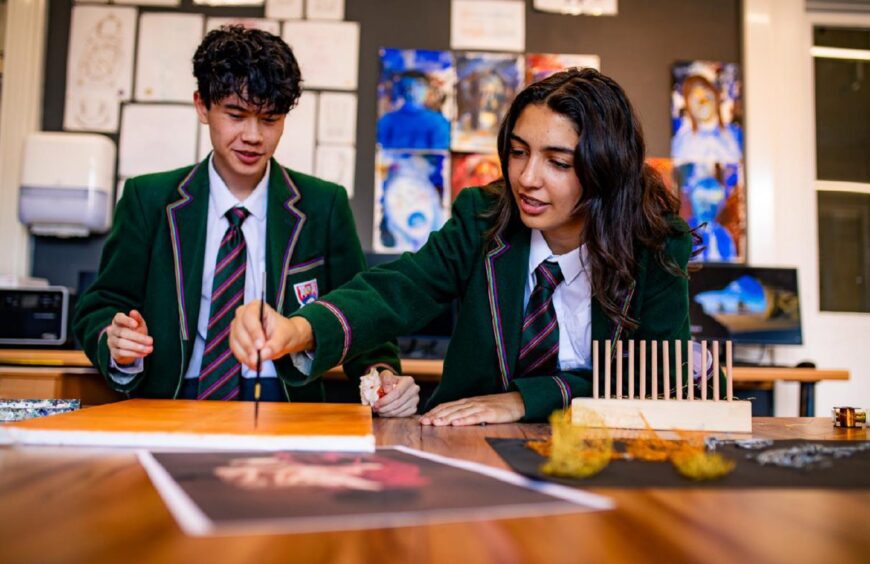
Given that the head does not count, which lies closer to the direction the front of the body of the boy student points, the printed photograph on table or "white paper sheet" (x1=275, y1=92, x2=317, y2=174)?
the printed photograph on table

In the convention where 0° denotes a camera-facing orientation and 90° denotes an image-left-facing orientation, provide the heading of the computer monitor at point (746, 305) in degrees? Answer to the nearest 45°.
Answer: approximately 0°

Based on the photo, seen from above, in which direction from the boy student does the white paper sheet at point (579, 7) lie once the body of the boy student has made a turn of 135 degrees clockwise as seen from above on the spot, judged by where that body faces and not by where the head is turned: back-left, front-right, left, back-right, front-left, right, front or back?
right

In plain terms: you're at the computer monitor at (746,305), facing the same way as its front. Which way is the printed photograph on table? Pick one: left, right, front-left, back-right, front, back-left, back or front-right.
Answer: front

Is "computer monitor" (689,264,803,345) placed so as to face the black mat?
yes

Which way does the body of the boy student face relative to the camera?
toward the camera

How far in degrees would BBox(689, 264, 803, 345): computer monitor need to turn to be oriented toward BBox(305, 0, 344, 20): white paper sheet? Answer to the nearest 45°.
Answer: approximately 90° to its right

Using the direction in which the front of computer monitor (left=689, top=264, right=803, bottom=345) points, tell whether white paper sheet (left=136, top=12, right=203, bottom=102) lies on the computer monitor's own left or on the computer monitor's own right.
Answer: on the computer monitor's own right

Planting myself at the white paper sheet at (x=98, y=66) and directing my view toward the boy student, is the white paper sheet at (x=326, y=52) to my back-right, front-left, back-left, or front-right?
front-left

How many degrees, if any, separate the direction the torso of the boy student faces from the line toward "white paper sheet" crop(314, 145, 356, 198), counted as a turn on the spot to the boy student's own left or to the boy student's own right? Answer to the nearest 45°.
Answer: approximately 180°

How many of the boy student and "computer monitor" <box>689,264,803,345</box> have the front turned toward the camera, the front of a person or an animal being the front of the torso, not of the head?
2

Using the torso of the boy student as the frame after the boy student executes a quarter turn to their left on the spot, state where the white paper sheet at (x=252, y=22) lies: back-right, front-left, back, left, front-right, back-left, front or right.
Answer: left

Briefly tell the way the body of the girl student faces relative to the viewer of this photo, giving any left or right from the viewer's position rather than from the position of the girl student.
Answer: facing the viewer and to the left of the viewer

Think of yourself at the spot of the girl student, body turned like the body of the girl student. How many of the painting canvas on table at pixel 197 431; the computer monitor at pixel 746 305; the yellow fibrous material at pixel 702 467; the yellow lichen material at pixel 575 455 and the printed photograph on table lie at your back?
1

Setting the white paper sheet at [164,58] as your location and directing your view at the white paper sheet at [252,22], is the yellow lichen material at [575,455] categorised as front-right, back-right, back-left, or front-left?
front-right

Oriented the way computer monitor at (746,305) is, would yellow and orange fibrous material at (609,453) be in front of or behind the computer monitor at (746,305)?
in front

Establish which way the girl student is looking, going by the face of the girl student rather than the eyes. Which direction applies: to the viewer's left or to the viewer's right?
to the viewer's left

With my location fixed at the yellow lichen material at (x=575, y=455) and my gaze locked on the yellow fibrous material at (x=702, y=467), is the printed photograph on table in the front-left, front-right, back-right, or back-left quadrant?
back-right

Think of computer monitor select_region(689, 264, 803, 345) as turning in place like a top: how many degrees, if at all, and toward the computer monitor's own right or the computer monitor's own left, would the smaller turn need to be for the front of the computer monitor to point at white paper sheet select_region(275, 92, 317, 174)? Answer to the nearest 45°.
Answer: approximately 90° to the computer monitor's own right
